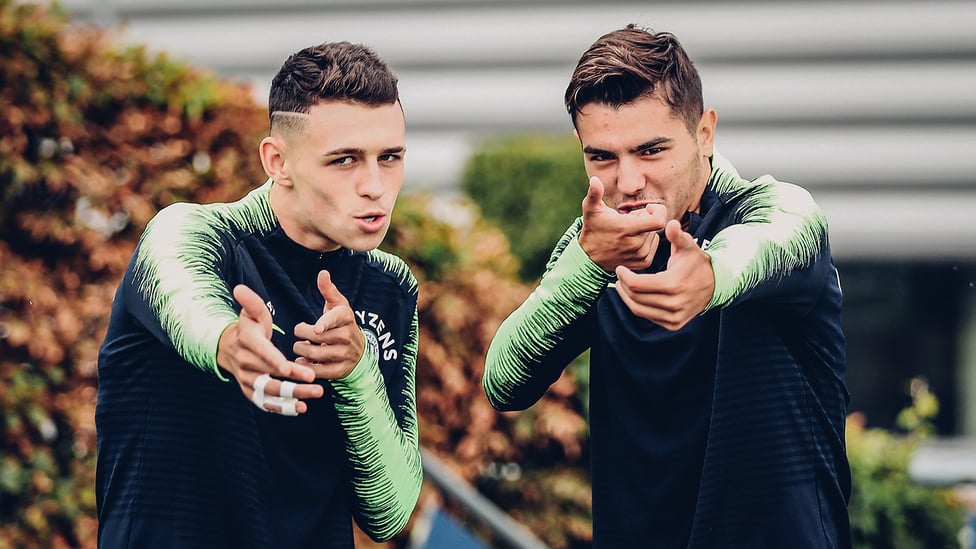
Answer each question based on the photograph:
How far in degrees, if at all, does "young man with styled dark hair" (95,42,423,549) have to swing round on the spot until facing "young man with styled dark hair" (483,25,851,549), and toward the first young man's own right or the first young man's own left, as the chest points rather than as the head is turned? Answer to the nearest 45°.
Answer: approximately 45° to the first young man's own left

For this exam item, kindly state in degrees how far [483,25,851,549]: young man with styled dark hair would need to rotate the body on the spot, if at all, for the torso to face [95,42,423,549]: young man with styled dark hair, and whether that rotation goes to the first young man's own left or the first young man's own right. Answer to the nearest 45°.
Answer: approximately 45° to the first young man's own right

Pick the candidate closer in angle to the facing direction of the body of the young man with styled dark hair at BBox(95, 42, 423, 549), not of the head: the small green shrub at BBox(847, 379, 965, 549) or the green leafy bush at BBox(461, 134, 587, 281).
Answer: the small green shrub

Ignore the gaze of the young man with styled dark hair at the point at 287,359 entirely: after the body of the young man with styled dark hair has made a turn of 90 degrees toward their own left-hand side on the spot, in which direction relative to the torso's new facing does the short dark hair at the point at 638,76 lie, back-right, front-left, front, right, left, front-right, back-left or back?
front-right

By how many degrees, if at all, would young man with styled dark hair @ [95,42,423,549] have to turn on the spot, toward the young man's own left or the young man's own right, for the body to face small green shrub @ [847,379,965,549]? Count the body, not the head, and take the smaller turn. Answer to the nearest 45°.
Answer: approximately 90° to the young man's own left

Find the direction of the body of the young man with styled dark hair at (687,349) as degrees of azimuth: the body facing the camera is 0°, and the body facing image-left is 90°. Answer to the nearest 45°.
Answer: approximately 45°

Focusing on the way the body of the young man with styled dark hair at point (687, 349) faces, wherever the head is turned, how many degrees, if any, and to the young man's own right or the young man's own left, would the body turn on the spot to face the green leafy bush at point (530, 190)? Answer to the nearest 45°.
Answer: approximately 135° to the young man's own right

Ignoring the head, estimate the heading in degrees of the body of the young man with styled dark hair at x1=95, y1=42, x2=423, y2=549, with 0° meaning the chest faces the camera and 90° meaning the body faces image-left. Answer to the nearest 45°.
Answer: approximately 315°
